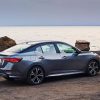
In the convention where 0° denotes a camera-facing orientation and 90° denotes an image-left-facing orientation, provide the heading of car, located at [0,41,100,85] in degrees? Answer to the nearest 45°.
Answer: approximately 225°

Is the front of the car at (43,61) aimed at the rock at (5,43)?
no
